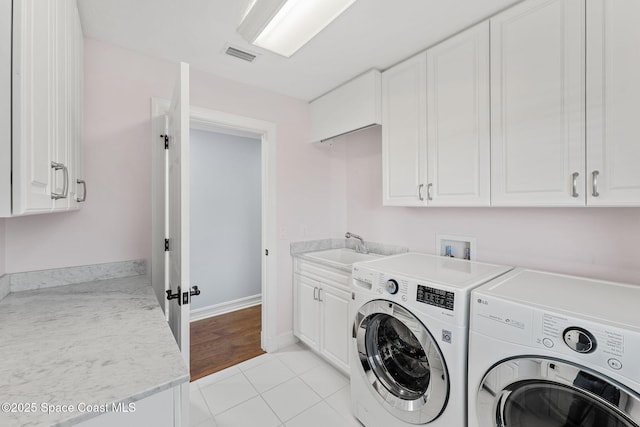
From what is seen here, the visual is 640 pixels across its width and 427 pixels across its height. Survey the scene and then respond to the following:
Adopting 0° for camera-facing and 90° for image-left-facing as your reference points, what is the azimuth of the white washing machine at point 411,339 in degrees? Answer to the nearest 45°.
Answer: approximately 45°

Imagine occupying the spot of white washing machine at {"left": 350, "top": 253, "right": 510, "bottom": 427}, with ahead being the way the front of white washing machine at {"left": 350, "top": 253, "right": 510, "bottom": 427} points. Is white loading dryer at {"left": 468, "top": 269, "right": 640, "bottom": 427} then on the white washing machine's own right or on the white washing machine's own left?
on the white washing machine's own left

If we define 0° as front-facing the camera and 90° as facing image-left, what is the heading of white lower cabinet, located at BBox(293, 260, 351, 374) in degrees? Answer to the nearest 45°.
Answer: approximately 45°

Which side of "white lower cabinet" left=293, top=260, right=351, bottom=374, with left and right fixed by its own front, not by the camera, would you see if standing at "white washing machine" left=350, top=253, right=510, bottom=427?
left

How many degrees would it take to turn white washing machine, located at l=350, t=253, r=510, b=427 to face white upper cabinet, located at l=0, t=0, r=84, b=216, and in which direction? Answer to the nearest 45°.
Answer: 0° — it already faces it

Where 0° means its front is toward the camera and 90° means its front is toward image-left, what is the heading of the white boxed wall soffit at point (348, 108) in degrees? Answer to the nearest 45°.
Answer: approximately 45°
